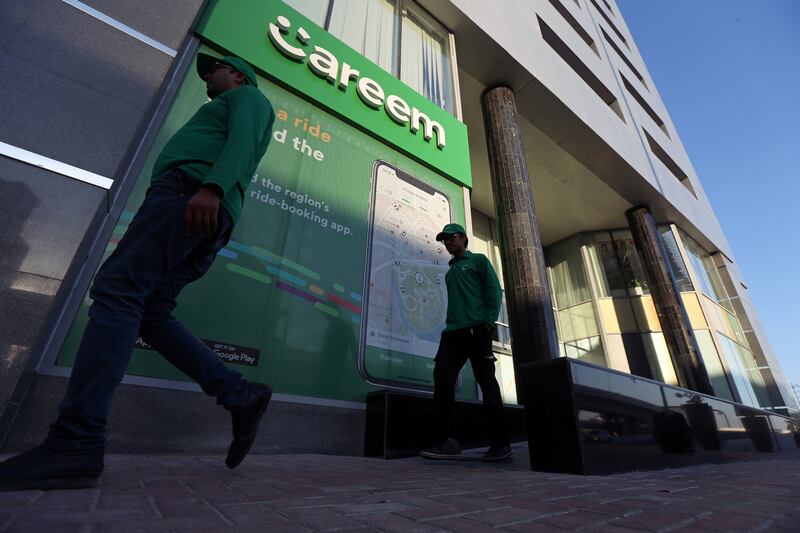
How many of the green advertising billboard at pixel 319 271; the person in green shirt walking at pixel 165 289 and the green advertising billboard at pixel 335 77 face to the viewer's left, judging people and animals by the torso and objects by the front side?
1

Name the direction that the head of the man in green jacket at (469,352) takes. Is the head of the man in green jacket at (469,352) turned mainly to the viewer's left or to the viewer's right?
to the viewer's left

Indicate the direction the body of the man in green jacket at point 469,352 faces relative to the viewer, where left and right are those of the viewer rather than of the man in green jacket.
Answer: facing the viewer and to the left of the viewer

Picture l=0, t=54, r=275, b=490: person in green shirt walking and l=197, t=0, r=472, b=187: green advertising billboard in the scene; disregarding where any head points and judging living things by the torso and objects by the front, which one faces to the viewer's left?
the person in green shirt walking

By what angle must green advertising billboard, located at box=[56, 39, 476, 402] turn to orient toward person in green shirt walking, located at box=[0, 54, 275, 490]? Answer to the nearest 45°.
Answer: approximately 90° to its right

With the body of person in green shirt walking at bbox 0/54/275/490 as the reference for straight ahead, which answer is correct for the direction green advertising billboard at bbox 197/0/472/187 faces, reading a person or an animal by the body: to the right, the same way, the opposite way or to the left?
to the left

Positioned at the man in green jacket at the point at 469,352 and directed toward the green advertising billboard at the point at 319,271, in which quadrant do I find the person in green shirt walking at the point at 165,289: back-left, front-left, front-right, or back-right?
front-left

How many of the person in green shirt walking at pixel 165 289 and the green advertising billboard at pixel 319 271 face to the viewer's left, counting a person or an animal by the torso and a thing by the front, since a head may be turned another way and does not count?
1

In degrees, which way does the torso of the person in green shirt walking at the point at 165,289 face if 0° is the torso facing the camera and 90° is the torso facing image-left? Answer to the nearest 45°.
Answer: approximately 90°

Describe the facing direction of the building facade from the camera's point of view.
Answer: facing the viewer and to the right of the viewer

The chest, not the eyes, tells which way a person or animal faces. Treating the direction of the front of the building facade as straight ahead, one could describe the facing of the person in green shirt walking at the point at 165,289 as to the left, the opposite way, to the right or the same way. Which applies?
to the right

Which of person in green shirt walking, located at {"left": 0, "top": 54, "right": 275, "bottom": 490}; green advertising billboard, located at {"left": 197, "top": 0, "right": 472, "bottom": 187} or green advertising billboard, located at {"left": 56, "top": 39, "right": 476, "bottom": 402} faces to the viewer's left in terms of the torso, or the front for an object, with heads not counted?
the person in green shirt walking

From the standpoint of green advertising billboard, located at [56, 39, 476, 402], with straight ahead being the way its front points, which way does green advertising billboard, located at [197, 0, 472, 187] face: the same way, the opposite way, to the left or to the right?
the same way

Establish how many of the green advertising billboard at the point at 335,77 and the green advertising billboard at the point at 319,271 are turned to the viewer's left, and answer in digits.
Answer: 0

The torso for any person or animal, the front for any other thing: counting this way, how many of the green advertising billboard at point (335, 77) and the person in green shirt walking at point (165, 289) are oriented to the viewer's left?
1
